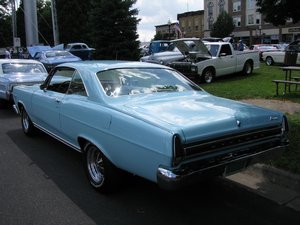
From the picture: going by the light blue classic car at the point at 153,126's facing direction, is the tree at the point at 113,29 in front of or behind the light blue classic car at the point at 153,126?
in front

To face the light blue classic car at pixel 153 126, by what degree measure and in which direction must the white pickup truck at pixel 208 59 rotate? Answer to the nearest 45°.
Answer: approximately 45° to its left

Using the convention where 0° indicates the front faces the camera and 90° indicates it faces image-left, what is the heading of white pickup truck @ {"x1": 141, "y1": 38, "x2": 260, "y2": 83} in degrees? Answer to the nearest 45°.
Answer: approximately 45°

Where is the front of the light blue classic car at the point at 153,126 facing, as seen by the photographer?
facing away from the viewer and to the left of the viewer

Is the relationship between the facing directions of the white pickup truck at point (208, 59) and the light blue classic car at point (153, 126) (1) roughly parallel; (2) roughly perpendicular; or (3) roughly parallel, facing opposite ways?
roughly perpendicular

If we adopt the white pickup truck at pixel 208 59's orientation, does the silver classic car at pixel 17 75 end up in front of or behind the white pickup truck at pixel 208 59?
in front

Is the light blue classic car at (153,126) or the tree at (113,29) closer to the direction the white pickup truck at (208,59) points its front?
the light blue classic car

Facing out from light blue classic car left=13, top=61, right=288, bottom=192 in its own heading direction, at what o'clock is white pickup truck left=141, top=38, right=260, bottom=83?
The white pickup truck is roughly at 2 o'clock from the light blue classic car.

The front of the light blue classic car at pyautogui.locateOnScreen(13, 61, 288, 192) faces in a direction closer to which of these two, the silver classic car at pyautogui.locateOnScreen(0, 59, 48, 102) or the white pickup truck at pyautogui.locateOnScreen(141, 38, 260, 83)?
the silver classic car

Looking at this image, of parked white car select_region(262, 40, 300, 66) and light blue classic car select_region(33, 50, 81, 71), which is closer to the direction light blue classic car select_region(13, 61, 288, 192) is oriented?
the light blue classic car

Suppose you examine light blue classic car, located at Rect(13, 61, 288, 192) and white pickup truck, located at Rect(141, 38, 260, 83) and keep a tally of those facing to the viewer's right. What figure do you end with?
0

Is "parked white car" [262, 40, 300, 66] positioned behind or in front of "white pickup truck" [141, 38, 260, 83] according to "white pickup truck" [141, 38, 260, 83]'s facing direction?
behind

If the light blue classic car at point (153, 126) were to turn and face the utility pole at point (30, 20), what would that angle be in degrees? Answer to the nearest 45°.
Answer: approximately 45° to its right
